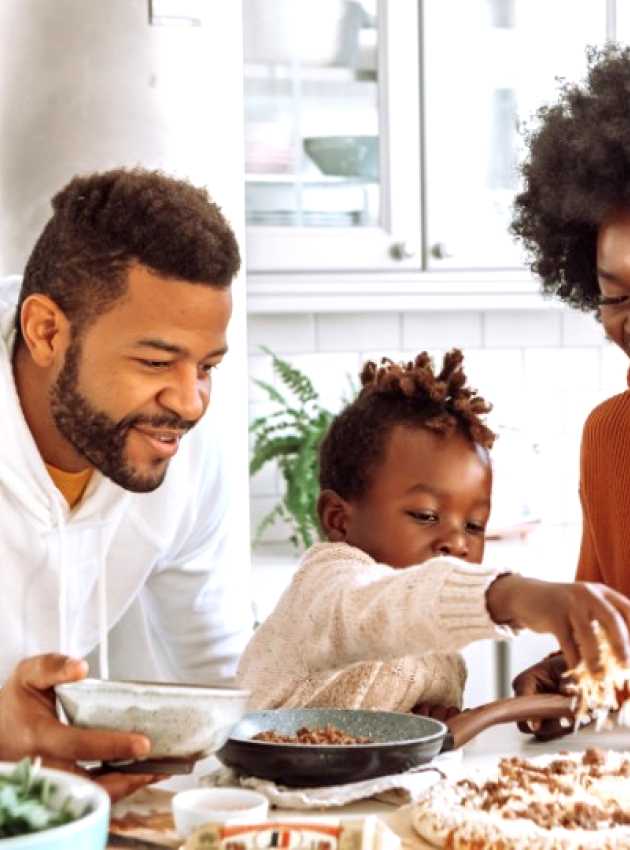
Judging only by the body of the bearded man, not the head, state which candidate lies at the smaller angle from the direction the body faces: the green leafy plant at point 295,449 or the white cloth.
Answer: the white cloth

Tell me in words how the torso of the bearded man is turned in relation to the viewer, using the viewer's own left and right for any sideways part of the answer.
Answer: facing the viewer and to the right of the viewer

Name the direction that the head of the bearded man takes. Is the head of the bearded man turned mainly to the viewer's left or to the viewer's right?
to the viewer's right

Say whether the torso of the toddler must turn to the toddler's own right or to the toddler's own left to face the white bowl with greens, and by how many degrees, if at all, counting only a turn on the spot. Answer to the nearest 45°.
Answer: approximately 45° to the toddler's own right

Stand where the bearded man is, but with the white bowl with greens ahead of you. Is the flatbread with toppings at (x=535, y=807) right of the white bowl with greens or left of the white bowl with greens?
left

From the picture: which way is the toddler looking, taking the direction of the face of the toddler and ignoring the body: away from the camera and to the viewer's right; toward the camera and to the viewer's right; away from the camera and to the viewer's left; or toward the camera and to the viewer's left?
toward the camera and to the viewer's right

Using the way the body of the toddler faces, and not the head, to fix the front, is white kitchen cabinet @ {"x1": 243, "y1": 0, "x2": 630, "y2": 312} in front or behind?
behind

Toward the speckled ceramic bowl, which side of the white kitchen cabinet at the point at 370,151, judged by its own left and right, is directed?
front

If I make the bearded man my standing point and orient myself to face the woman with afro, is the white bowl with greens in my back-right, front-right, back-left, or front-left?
back-right

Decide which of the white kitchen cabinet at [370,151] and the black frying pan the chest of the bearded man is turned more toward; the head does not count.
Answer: the black frying pan
